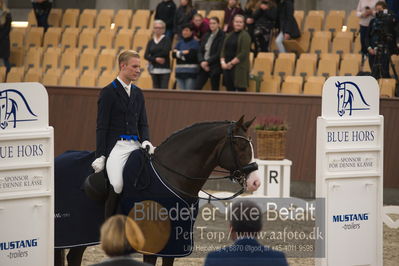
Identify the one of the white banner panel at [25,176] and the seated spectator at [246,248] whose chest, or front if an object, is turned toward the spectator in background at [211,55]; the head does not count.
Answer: the seated spectator

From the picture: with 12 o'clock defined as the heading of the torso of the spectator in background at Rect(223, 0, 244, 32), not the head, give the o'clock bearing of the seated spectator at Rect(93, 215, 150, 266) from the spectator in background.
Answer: The seated spectator is roughly at 12 o'clock from the spectator in background.

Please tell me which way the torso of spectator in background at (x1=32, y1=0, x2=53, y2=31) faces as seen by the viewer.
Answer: toward the camera

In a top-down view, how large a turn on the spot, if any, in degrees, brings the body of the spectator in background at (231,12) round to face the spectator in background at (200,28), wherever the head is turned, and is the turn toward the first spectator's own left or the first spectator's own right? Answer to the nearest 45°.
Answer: approximately 90° to the first spectator's own right

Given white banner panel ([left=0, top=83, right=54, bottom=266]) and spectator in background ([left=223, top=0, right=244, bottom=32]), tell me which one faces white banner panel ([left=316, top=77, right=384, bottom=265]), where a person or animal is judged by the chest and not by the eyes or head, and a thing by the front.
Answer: the spectator in background

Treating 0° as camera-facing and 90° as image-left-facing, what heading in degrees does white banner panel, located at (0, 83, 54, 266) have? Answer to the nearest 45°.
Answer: approximately 0°

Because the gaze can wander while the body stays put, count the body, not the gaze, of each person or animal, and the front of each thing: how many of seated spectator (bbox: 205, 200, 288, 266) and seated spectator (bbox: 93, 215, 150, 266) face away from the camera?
2

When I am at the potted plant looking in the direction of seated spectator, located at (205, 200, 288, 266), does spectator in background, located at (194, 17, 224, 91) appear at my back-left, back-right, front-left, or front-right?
back-right

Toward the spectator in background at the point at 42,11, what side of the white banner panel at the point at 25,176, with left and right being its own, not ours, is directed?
back

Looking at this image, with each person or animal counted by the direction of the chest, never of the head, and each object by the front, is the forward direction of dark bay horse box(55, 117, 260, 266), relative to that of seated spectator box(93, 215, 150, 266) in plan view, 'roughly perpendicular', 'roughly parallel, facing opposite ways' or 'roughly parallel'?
roughly perpendicular

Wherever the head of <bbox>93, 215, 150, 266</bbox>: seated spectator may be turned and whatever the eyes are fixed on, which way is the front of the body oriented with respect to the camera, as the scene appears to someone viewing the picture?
away from the camera

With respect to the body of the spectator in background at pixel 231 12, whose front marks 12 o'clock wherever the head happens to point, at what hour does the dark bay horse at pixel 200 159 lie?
The dark bay horse is roughly at 12 o'clock from the spectator in background.

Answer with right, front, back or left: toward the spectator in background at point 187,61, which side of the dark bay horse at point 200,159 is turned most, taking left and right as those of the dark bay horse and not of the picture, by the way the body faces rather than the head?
left

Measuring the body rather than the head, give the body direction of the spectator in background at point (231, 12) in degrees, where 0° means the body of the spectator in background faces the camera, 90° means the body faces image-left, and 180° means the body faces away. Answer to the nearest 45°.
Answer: approximately 0°

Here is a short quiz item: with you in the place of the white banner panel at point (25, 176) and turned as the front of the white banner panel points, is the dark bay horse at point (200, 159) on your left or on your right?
on your left

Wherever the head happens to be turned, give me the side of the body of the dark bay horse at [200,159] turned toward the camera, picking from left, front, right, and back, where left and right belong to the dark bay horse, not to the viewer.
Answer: right

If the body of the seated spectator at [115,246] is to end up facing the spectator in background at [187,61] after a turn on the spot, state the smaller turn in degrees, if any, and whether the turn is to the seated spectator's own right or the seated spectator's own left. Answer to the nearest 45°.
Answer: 0° — they already face them

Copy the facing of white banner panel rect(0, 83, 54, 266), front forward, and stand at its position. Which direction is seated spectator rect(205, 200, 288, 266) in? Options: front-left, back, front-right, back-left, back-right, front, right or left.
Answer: front-left

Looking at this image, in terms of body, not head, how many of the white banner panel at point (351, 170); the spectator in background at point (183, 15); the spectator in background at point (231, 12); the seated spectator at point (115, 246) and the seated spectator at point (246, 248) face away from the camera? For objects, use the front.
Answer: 2
